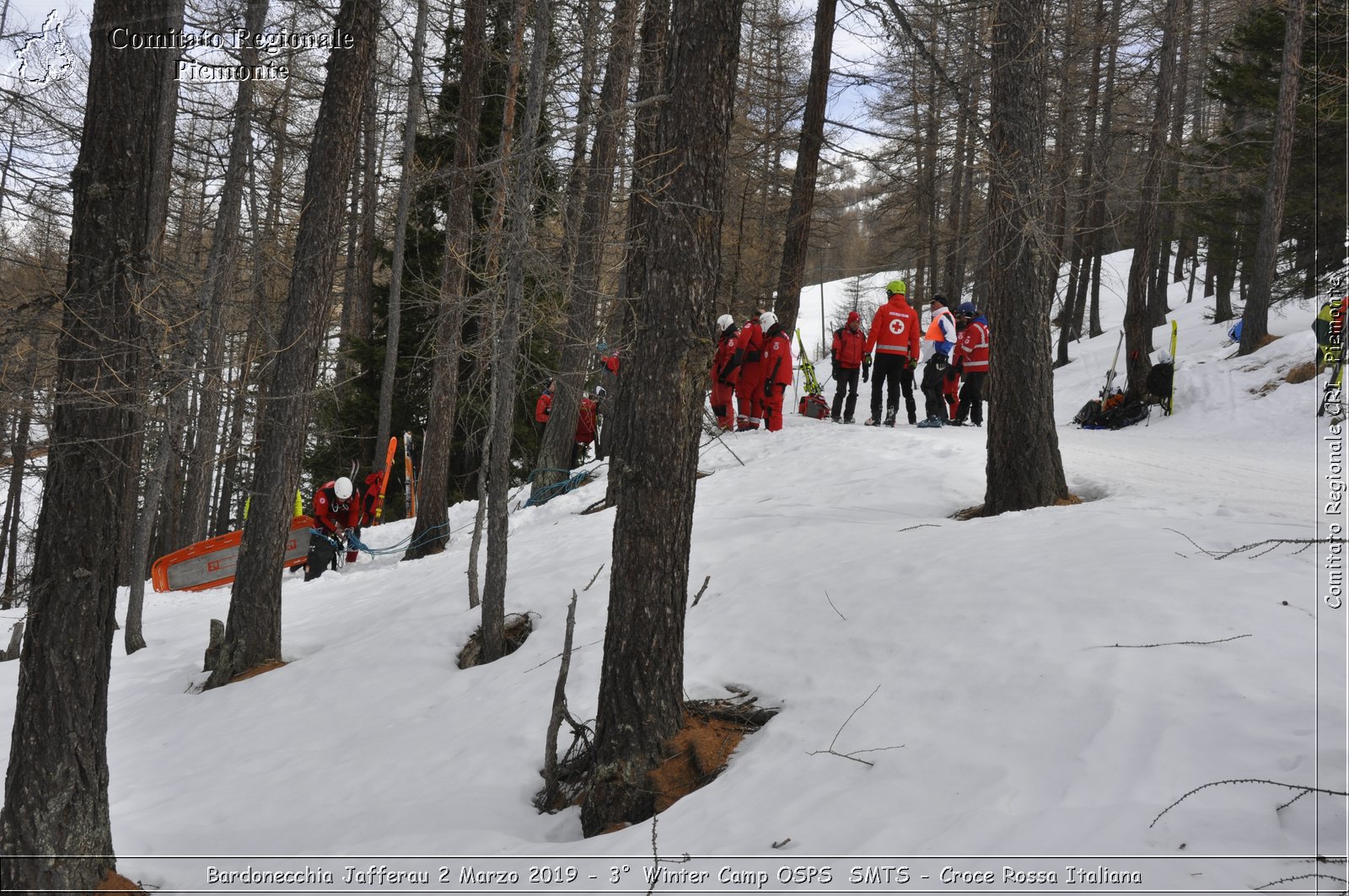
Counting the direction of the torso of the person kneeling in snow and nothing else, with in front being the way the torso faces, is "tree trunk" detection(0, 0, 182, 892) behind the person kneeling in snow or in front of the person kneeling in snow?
in front
